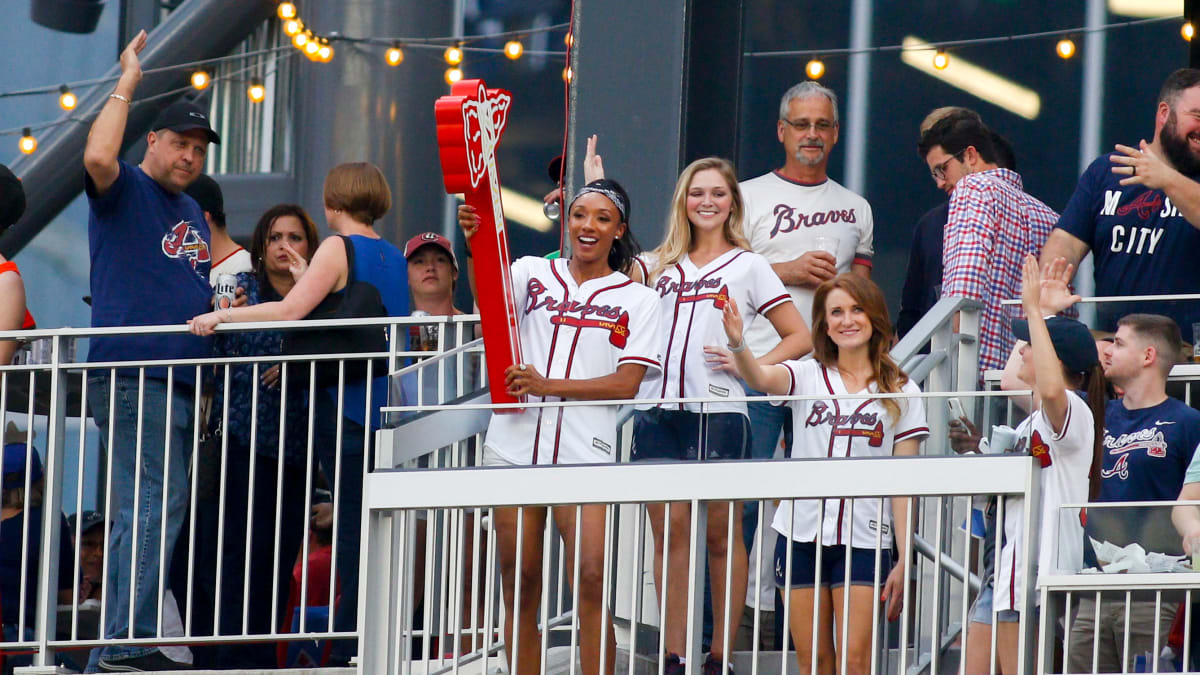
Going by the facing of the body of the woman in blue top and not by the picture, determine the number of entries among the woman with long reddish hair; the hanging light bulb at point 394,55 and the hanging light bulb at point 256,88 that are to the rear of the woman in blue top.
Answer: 1

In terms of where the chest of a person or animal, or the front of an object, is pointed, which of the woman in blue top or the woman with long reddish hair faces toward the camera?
the woman with long reddish hair

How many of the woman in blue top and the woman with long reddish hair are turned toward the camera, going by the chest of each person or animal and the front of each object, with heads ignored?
1

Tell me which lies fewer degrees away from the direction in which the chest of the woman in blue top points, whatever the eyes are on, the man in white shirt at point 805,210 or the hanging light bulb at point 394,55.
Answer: the hanging light bulb

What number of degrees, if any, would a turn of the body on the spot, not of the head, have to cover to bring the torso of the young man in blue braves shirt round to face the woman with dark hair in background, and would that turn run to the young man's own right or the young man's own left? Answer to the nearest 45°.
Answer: approximately 45° to the young man's own right

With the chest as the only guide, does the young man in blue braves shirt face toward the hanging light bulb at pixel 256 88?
no

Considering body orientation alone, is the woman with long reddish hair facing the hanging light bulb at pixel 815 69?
no

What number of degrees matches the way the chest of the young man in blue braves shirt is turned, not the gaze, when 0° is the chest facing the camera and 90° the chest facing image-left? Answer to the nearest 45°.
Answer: approximately 45°

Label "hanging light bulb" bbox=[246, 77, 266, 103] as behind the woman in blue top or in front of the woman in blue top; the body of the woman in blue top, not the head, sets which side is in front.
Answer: in front

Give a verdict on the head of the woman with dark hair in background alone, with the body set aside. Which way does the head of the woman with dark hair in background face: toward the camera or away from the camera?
toward the camera

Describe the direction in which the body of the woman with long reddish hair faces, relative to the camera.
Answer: toward the camera

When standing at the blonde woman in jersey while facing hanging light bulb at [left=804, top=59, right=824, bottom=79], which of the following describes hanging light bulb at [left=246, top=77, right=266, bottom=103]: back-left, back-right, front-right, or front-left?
front-left

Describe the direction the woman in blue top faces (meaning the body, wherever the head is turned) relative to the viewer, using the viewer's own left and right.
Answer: facing away from the viewer and to the left of the viewer

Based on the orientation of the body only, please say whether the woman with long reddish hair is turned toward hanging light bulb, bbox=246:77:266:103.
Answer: no

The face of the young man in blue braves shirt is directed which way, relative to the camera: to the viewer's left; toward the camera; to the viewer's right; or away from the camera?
to the viewer's left
